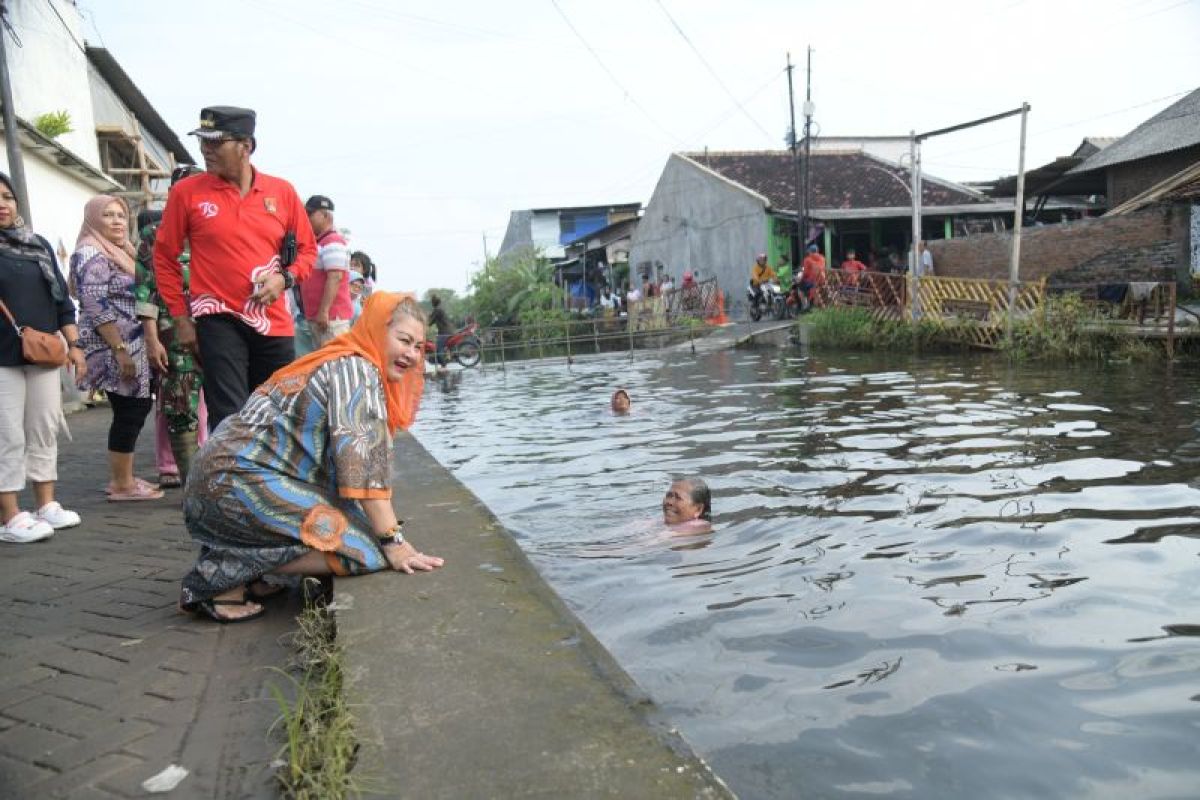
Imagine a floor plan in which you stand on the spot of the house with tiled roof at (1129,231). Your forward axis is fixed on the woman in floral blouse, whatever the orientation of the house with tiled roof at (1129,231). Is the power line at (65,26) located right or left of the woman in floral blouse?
right

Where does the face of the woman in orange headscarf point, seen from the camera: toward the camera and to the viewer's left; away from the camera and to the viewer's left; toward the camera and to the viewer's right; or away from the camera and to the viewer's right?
toward the camera and to the viewer's right

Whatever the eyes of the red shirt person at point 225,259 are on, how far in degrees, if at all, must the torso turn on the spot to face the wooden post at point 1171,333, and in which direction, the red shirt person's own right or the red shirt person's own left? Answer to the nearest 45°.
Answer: approximately 90° to the red shirt person's own left

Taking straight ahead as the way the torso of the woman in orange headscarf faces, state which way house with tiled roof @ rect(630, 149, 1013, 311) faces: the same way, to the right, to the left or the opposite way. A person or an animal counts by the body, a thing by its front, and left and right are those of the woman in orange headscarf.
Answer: to the right

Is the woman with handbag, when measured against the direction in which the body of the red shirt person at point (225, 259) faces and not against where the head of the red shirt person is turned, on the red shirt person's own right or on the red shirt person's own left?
on the red shirt person's own right

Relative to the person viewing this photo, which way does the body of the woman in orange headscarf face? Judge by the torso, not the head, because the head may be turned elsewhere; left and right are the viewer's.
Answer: facing to the right of the viewer

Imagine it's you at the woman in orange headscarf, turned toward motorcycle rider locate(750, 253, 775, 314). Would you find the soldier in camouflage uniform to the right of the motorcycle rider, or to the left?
left

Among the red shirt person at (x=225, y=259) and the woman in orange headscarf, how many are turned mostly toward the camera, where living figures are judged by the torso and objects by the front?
1

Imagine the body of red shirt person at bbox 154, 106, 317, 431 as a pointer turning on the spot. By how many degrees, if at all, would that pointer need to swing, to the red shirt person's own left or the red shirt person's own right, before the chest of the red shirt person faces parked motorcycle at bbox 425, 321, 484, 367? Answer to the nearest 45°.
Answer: approximately 180°
